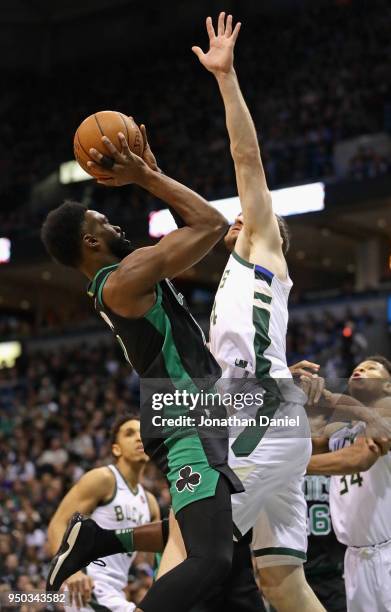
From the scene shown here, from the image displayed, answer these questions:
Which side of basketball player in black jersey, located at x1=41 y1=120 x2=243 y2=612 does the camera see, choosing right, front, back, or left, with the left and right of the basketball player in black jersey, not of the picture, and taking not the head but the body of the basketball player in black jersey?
right

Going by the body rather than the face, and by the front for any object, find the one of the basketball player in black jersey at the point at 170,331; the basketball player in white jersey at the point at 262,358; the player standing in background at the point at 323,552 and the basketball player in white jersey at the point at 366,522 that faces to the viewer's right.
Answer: the basketball player in black jersey

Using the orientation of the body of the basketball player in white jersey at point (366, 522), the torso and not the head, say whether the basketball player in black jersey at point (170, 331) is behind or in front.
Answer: in front

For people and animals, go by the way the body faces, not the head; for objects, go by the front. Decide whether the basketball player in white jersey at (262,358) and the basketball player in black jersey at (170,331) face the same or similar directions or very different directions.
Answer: very different directions

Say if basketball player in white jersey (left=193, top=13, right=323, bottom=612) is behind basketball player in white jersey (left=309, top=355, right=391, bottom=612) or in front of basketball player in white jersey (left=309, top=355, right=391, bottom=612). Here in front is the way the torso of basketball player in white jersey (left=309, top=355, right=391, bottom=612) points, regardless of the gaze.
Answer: in front

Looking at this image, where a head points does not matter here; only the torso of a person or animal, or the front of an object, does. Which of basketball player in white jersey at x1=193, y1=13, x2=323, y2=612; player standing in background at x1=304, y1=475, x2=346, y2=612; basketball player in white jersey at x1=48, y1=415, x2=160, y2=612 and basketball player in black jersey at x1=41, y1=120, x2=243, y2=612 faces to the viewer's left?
basketball player in white jersey at x1=193, y1=13, x2=323, y2=612

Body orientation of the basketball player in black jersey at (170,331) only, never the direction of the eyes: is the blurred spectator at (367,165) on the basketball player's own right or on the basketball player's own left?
on the basketball player's own left

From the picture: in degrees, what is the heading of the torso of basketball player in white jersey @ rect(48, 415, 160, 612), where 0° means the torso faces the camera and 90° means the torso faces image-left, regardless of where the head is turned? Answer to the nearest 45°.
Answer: approximately 315°

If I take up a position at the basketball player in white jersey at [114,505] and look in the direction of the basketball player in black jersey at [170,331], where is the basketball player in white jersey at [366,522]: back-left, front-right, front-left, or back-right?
front-left

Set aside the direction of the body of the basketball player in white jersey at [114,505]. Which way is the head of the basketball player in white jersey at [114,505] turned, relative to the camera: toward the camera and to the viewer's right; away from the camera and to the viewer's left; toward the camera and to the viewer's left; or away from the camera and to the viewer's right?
toward the camera and to the viewer's right

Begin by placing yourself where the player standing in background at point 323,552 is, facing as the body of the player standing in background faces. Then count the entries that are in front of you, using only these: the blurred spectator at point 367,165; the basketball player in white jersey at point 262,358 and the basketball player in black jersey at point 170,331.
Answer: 2

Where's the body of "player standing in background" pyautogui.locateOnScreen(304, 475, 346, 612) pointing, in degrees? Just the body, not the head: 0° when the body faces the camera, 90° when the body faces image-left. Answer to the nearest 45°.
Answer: approximately 0°

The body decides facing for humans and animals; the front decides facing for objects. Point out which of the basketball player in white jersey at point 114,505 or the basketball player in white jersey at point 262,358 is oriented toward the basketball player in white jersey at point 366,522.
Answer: the basketball player in white jersey at point 114,505

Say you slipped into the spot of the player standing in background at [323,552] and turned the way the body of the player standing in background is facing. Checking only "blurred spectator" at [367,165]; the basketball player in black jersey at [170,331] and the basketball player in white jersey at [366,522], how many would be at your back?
1

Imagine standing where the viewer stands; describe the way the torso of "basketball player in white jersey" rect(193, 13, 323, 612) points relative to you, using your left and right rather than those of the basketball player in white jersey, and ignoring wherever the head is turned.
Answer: facing to the left of the viewer
